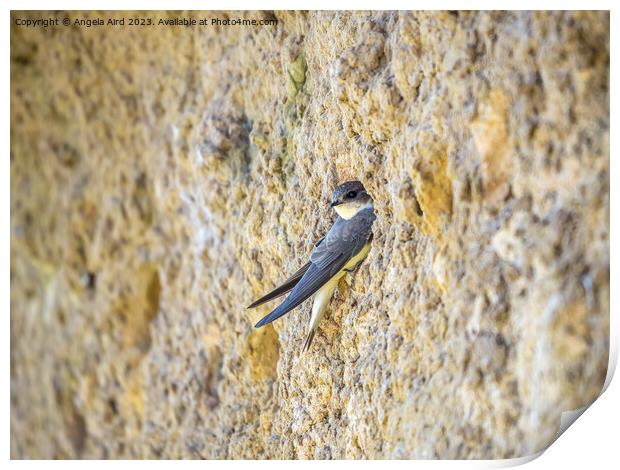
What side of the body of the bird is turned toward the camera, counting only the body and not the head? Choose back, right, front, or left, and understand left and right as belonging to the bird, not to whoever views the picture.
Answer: right
